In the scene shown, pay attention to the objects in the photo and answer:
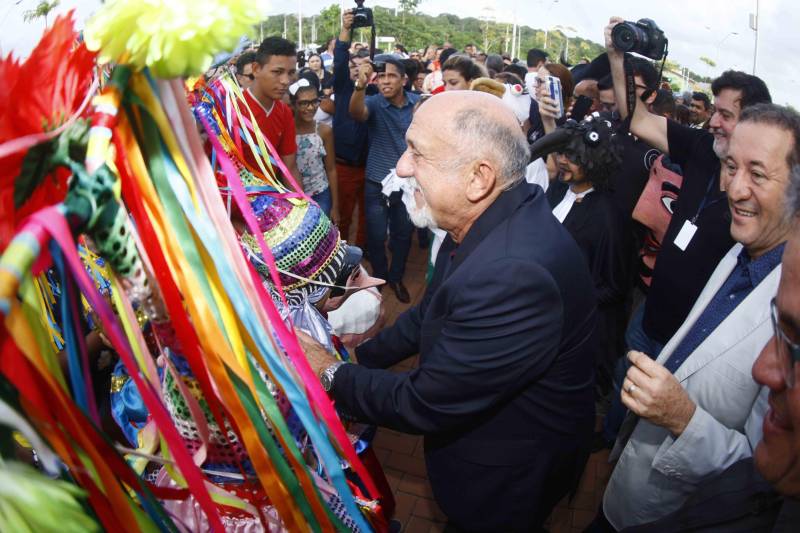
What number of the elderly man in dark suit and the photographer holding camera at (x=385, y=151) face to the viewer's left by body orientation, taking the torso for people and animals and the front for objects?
1

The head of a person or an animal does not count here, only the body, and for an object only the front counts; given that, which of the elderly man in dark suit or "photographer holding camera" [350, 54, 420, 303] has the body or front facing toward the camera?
the photographer holding camera

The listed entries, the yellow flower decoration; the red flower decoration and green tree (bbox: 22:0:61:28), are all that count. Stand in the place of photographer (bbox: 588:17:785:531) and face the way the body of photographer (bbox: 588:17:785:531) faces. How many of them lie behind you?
0

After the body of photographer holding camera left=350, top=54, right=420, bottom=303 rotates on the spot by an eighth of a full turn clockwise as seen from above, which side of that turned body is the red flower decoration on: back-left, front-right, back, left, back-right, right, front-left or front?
front-left

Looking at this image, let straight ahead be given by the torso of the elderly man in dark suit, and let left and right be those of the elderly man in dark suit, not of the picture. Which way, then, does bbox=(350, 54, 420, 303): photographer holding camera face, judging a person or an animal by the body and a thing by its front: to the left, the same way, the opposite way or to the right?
to the left

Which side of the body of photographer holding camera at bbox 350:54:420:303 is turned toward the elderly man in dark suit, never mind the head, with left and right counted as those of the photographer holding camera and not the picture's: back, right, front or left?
front

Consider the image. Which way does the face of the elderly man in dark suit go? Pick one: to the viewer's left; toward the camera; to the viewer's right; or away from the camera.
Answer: to the viewer's left

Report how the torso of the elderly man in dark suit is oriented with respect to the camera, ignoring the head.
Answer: to the viewer's left

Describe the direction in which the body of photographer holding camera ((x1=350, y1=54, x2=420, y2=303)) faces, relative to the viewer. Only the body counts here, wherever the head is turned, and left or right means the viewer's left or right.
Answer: facing the viewer
